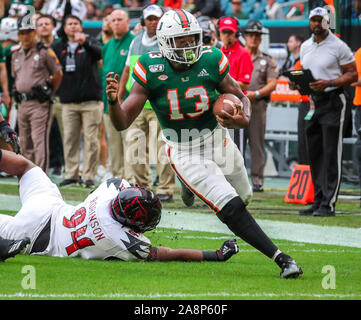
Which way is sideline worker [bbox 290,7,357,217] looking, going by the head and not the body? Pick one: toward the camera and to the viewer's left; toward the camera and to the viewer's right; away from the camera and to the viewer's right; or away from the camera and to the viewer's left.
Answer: toward the camera and to the viewer's left

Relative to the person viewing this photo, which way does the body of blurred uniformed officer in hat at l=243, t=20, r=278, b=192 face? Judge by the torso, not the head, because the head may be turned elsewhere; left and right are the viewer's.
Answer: facing the viewer and to the left of the viewer

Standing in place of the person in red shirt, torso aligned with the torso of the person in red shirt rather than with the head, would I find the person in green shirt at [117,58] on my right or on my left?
on my right

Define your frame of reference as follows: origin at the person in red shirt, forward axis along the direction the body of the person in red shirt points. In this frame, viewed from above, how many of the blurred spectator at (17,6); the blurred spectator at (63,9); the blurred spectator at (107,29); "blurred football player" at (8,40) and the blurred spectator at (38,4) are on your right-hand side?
5

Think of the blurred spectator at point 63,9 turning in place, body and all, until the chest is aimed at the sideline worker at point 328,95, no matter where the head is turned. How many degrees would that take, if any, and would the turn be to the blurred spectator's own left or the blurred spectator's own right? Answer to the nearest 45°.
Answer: approximately 45° to the blurred spectator's own left

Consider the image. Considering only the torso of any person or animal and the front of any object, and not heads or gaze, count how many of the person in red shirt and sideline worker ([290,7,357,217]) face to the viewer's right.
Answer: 0

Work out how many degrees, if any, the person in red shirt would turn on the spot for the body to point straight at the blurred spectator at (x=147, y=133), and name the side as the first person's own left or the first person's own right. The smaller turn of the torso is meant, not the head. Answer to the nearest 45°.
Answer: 0° — they already face them

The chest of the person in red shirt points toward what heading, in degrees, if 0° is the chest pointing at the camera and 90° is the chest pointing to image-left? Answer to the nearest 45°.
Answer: approximately 45°

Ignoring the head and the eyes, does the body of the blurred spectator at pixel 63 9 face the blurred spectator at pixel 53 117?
yes

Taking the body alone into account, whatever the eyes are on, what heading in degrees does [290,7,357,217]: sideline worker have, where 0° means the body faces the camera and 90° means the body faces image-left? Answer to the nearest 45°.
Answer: approximately 45°

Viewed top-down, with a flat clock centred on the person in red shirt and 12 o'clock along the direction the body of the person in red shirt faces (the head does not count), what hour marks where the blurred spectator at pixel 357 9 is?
The blurred spectator is roughly at 7 o'clock from the person in red shirt.

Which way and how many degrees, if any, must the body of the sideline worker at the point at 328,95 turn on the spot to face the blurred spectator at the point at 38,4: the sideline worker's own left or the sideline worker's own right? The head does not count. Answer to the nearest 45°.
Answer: approximately 90° to the sideline worker's own right
